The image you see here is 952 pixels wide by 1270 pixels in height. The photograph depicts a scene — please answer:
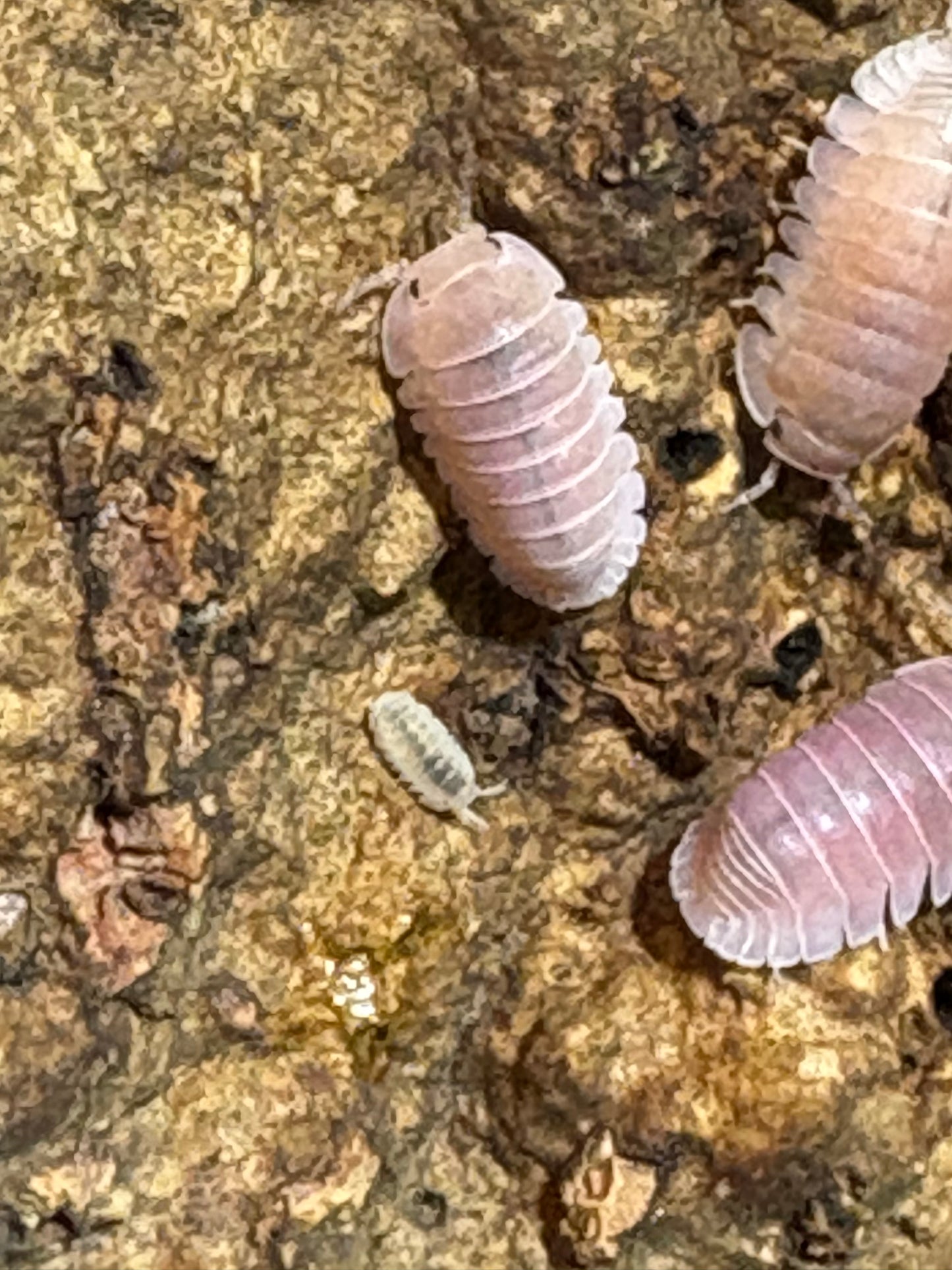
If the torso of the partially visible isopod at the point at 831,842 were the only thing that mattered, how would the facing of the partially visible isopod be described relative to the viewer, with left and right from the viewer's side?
facing away from the viewer and to the right of the viewer

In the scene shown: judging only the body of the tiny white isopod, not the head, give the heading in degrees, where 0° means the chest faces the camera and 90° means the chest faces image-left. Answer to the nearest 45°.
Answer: approximately 315°

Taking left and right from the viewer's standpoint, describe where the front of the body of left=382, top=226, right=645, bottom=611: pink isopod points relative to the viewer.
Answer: facing away from the viewer and to the left of the viewer

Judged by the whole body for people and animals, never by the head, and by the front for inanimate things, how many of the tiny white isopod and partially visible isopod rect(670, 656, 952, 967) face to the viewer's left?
0

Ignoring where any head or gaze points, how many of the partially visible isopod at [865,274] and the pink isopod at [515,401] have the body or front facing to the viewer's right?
0

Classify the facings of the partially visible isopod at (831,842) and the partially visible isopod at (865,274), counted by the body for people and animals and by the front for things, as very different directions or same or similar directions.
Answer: very different directions

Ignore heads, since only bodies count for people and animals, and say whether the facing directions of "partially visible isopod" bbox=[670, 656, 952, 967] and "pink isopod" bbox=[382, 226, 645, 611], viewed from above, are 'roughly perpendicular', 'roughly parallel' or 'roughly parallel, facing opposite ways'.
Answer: roughly perpendicular
